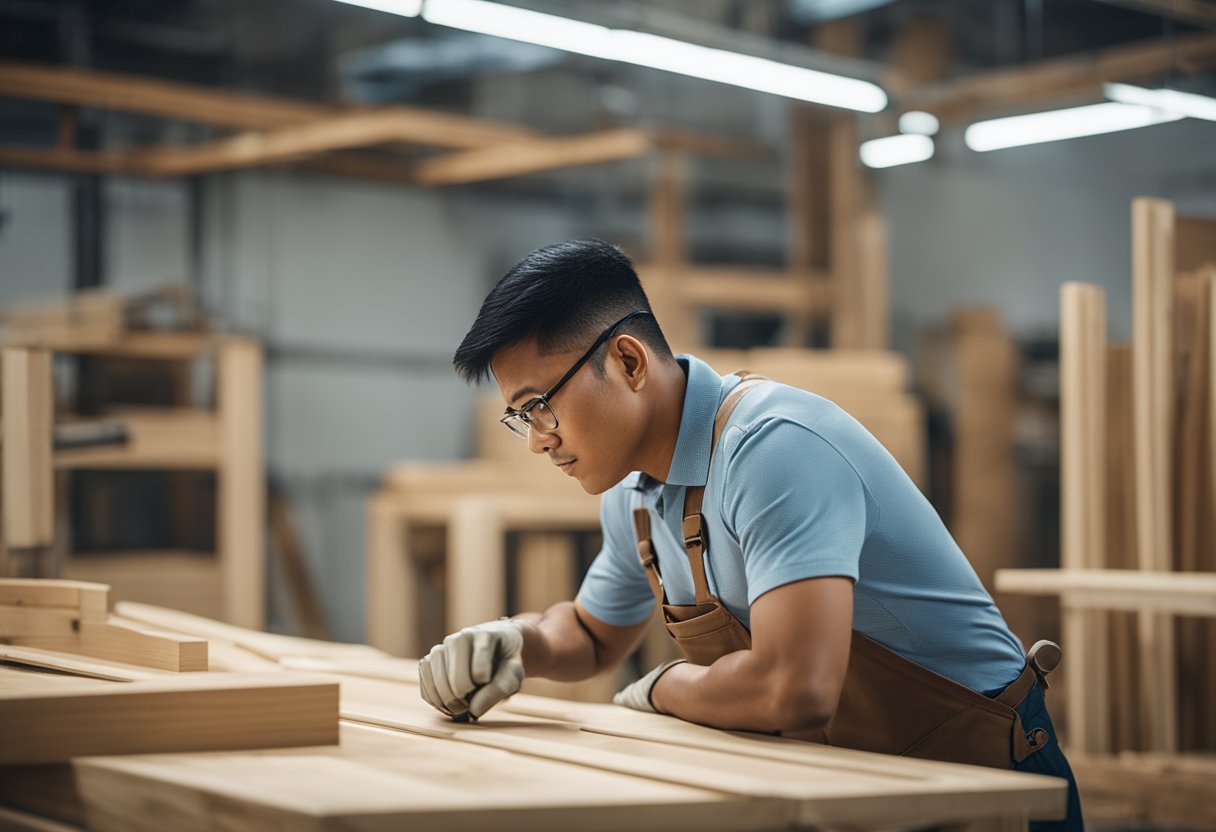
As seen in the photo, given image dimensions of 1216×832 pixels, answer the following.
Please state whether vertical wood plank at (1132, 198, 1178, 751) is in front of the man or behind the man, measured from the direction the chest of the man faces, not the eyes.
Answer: behind

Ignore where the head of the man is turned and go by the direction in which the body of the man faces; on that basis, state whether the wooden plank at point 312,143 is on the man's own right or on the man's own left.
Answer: on the man's own right

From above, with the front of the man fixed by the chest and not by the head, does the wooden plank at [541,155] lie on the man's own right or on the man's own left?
on the man's own right

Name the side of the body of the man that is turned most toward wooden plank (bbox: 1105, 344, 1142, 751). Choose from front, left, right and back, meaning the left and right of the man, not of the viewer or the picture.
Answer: back

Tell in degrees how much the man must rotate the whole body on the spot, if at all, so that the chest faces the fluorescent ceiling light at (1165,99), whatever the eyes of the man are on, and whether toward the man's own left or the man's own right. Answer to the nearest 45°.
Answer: approximately 135° to the man's own right

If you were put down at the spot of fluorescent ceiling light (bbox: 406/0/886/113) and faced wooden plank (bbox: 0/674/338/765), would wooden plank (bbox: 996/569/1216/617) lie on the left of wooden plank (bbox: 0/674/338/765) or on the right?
left

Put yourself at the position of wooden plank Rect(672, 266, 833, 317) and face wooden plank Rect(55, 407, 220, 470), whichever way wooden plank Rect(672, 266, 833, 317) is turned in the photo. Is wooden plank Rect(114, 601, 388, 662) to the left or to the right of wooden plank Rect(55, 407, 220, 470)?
left

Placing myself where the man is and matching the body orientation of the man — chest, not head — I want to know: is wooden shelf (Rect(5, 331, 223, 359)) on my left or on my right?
on my right

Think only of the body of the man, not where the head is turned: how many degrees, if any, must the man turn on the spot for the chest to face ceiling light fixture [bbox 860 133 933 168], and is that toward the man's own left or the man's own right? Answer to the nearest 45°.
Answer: approximately 135° to the man's own right

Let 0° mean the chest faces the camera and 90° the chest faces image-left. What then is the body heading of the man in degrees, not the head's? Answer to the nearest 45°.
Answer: approximately 45°
